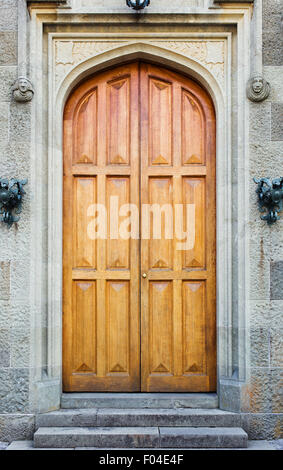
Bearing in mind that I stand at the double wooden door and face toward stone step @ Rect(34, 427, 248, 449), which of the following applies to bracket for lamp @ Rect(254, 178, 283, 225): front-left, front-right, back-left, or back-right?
front-left

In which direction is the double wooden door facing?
toward the camera

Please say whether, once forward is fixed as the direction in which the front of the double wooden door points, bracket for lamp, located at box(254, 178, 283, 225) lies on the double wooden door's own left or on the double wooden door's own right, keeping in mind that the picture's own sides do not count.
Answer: on the double wooden door's own left
